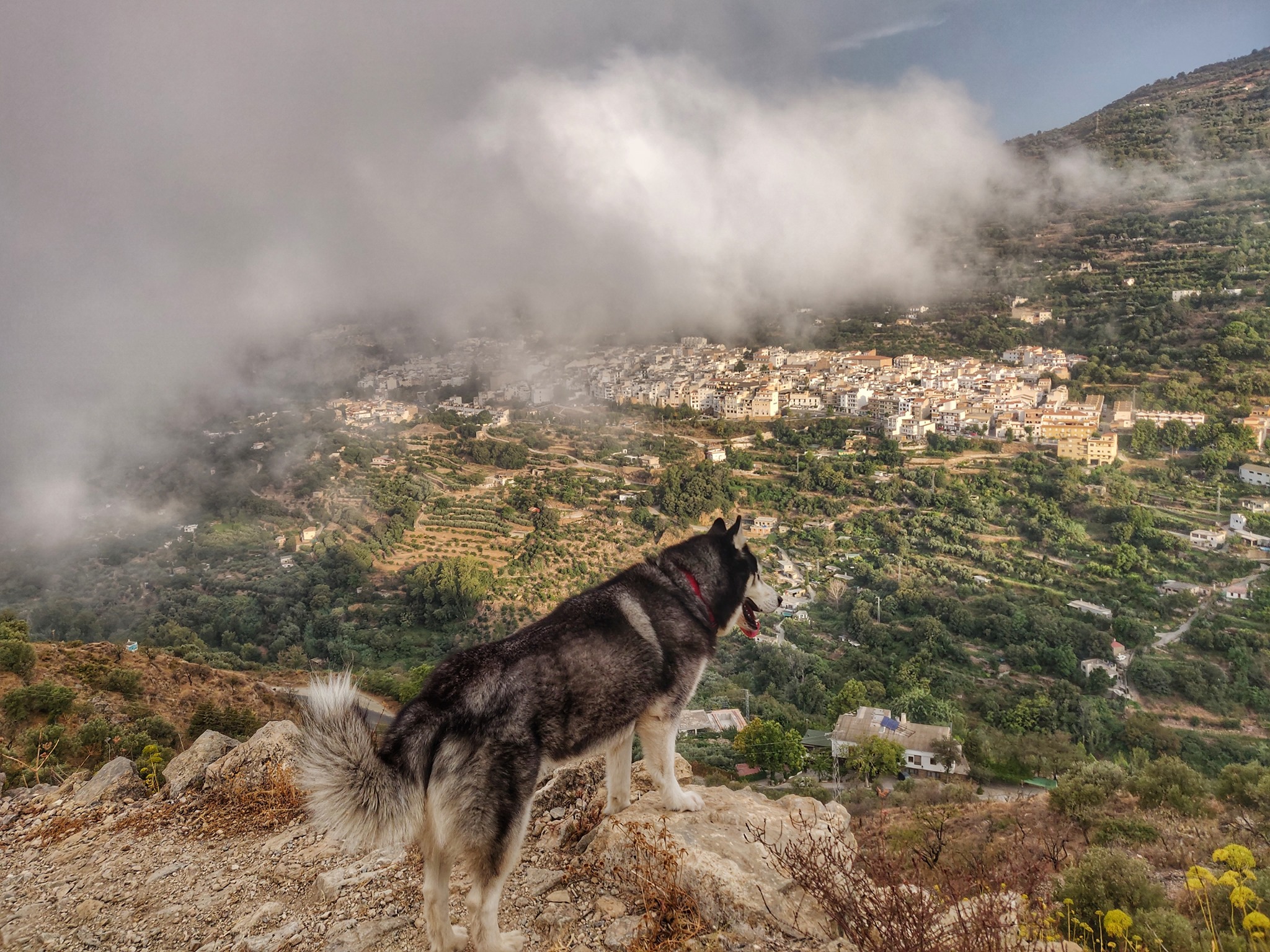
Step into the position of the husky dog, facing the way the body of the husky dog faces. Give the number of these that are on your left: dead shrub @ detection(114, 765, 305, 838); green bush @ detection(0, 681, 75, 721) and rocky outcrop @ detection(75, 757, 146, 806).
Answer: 3

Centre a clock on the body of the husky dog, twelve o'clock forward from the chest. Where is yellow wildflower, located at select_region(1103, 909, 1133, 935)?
The yellow wildflower is roughly at 2 o'clock from the husky dog.

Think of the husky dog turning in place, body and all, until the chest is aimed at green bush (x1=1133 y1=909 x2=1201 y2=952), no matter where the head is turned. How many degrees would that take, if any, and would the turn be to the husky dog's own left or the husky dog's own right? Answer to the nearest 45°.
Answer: approximately 45° to the husky dog's own right

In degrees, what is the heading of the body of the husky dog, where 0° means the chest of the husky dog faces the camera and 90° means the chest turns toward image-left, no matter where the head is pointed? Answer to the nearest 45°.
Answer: approximately 225°

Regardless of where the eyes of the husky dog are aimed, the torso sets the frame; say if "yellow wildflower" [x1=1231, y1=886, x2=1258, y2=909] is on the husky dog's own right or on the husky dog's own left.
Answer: on the husky dog's own right

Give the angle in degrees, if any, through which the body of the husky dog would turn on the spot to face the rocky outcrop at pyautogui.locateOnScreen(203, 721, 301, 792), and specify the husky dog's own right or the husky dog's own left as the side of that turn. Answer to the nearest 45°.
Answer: approximately 90° to the husky dog's own left

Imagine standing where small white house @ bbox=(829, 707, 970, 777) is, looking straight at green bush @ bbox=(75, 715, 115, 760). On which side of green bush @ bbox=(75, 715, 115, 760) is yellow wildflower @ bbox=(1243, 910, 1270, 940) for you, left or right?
left

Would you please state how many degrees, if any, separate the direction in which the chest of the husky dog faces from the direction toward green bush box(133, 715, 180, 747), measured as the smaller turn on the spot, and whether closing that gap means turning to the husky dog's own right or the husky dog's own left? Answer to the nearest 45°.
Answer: approximately 90° to the husky dog's own left

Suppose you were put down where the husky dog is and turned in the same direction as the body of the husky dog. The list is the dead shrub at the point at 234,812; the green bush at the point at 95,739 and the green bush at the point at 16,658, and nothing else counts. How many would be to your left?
3

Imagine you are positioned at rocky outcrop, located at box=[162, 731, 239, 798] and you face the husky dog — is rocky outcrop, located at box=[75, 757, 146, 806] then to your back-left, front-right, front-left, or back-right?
back-right

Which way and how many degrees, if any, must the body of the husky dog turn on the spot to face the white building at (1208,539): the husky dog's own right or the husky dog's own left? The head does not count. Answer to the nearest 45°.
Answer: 0° — it already faces it
